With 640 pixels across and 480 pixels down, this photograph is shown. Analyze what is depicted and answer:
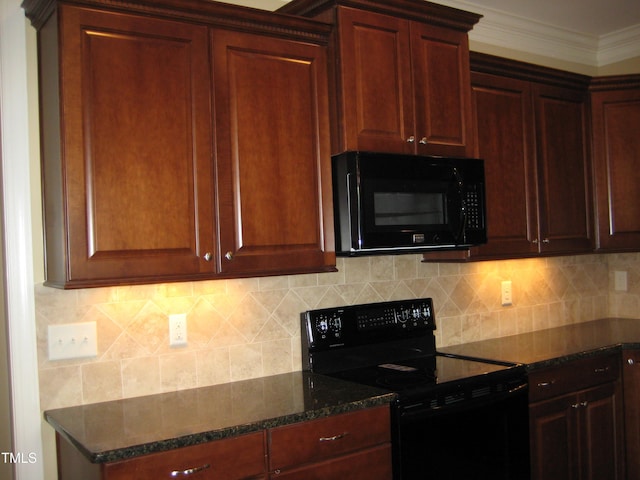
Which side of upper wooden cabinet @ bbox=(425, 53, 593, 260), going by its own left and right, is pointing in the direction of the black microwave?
right

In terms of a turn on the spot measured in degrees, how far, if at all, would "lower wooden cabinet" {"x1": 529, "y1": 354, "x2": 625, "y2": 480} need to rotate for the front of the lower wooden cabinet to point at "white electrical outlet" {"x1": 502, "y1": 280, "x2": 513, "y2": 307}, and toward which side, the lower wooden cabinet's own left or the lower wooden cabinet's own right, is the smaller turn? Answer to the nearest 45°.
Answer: approximately 180°

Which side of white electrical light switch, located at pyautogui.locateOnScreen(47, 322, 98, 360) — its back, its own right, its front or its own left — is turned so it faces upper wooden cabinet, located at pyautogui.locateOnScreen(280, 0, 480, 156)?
left

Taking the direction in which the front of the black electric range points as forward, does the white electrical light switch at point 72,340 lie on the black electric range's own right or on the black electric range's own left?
on the black electric range's own right

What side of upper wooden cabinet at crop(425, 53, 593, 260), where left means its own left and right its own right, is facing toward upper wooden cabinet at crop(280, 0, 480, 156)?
right

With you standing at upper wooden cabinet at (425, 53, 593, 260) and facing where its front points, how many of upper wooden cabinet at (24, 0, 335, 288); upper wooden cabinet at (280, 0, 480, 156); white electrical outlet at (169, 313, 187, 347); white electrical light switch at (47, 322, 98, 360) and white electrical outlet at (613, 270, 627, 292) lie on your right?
4

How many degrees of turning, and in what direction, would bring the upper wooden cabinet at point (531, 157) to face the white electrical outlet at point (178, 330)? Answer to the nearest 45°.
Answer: approximately 90° to its right

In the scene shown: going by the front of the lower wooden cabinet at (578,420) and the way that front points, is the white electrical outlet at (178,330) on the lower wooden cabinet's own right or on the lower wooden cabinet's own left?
on the lower wooden cabinet's own right
